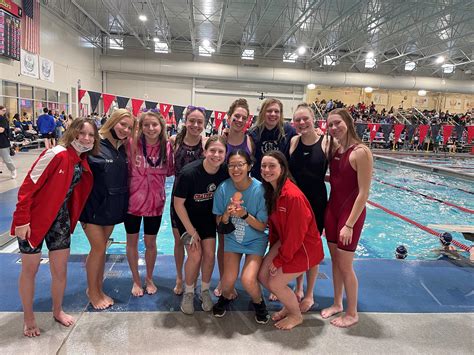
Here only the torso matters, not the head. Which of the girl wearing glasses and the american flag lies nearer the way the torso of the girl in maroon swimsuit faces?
the girl wearing glasses

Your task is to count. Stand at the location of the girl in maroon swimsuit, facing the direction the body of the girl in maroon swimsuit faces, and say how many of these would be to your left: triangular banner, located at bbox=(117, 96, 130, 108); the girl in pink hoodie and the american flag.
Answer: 0

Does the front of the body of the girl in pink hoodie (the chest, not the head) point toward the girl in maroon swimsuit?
no

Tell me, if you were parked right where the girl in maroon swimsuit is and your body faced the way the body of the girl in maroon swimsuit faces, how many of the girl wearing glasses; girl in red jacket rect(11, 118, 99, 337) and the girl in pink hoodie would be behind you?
0

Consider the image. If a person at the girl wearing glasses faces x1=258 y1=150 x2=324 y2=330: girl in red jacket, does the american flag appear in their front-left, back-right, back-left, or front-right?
back-left

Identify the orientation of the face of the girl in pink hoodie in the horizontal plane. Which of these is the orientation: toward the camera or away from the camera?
toward the camera

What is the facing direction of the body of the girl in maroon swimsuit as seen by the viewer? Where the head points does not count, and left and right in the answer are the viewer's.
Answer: facing the viewer and to the left of the viewer

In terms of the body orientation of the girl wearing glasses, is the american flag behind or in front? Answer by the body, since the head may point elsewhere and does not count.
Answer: behind

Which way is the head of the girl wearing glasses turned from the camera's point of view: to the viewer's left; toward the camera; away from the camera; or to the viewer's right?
toward the camera

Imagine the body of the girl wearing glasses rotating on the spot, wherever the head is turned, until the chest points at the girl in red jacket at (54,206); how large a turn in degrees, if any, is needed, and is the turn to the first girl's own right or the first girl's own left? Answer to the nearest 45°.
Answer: approximately 90° to the first girl's own right

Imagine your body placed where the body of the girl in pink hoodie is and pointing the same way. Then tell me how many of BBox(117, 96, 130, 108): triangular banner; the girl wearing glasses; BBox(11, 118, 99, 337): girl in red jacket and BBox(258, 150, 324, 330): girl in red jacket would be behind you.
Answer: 1

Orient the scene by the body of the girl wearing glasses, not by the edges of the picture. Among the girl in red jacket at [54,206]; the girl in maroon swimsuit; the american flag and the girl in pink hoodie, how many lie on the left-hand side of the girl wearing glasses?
1

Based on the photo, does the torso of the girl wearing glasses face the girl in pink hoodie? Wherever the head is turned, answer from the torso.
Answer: no

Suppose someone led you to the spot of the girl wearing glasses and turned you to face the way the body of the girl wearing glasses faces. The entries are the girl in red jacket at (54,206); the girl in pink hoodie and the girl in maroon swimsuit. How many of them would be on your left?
1

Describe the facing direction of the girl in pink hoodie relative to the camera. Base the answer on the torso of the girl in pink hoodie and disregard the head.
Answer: toward the camera

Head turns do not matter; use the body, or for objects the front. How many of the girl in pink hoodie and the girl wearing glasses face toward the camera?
2

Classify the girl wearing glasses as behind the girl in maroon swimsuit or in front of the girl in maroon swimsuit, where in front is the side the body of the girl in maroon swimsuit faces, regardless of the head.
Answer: in front

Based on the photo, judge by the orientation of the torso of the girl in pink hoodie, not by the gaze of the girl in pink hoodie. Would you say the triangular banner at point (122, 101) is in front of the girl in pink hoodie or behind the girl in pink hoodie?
behind
